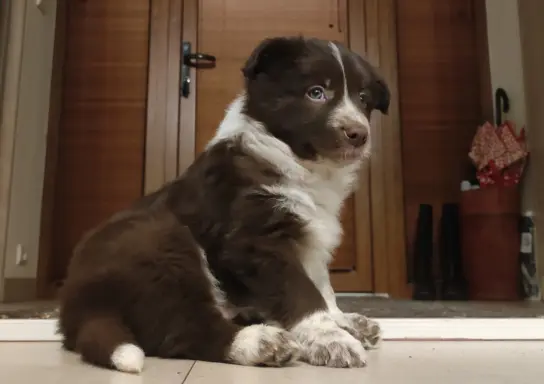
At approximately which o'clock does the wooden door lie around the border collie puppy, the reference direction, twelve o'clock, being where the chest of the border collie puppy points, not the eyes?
The wooden door is roughly at 9 o'clock from the border collie puppy.

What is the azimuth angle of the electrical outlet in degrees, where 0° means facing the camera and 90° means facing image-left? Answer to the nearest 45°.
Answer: approximately 270°

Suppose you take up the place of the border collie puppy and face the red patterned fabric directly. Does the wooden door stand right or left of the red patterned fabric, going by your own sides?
left

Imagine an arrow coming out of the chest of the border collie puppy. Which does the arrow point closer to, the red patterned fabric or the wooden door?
the red patterned fabric

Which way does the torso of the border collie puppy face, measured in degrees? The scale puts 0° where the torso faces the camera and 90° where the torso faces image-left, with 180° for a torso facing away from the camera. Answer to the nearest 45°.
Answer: approximately 270°

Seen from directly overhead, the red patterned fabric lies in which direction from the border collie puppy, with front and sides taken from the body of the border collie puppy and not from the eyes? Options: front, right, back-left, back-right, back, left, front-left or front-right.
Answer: front-left
